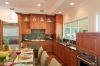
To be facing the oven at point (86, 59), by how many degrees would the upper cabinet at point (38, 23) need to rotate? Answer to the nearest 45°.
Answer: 0° — it already faces it

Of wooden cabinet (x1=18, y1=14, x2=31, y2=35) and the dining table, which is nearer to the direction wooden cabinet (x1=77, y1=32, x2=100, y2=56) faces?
the dining table

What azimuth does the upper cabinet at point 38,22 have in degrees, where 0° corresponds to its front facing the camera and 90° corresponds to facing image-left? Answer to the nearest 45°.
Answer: approximately 0°

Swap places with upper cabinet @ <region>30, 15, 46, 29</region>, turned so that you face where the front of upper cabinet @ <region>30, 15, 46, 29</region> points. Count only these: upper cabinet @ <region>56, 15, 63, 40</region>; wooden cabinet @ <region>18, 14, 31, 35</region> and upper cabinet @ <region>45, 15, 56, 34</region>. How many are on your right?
1

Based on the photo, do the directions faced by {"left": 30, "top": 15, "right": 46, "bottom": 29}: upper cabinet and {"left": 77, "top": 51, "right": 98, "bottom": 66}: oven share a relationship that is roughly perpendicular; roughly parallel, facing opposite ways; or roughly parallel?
roughly perpendicular

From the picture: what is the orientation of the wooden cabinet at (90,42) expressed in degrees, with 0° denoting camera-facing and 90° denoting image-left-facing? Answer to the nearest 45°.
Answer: approximately 45°

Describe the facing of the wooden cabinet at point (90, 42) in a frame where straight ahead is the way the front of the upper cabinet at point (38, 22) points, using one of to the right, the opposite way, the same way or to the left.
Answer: to the right
